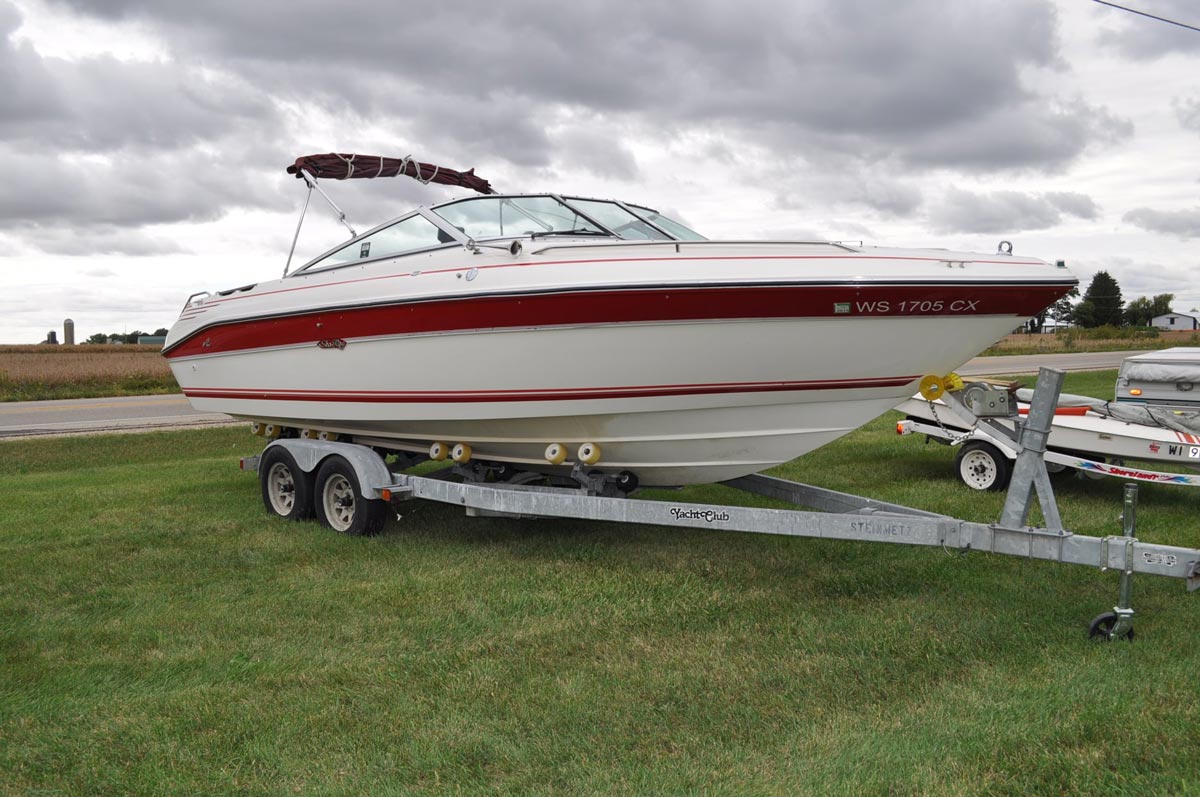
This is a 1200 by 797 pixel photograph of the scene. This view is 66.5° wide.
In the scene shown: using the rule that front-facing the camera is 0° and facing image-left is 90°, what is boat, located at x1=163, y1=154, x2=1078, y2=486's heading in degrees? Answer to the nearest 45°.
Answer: approximately 315°

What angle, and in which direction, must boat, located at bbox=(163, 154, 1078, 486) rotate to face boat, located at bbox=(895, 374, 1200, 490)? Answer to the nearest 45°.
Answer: approximately 90° to its left

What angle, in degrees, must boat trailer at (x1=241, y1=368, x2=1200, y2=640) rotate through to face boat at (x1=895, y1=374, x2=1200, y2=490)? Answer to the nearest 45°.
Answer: approximately 90° to its left

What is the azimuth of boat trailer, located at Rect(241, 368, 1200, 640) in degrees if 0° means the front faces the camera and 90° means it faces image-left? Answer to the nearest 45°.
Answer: approximately 315°
